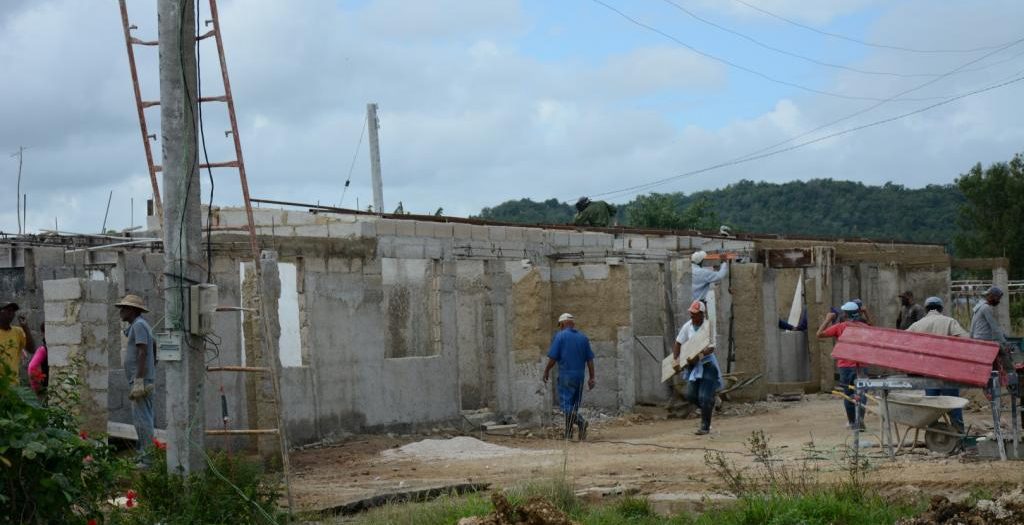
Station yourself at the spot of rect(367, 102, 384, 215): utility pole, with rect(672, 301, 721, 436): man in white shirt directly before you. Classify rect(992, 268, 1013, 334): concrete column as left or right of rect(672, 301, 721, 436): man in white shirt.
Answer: left

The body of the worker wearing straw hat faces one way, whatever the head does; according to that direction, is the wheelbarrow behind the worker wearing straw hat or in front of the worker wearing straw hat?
behind

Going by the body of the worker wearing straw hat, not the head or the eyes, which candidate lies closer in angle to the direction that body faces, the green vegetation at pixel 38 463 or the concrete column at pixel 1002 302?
the green vegetation

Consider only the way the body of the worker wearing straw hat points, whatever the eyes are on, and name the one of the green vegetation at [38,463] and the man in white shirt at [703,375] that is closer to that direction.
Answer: the green vegetation
